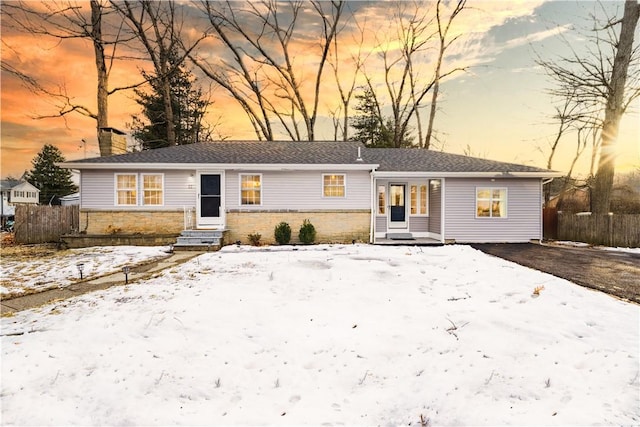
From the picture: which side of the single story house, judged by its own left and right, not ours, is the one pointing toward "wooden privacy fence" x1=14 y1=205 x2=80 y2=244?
right

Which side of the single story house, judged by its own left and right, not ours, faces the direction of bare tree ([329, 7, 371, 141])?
back

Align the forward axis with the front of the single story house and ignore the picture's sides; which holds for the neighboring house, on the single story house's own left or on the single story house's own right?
on the single story house's own right

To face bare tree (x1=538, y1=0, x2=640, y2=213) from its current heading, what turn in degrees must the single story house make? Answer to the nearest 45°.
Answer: approximately 90° to its left

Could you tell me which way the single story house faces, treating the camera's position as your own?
facing the viewer

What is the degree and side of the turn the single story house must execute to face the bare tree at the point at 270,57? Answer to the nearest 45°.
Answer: approximately 180°

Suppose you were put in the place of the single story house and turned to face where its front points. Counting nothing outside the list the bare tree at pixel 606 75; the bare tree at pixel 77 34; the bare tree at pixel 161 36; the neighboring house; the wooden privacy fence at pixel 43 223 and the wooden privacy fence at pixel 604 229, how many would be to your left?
2

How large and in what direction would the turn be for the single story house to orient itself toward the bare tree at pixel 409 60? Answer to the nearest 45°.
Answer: approximately 135° to its left
